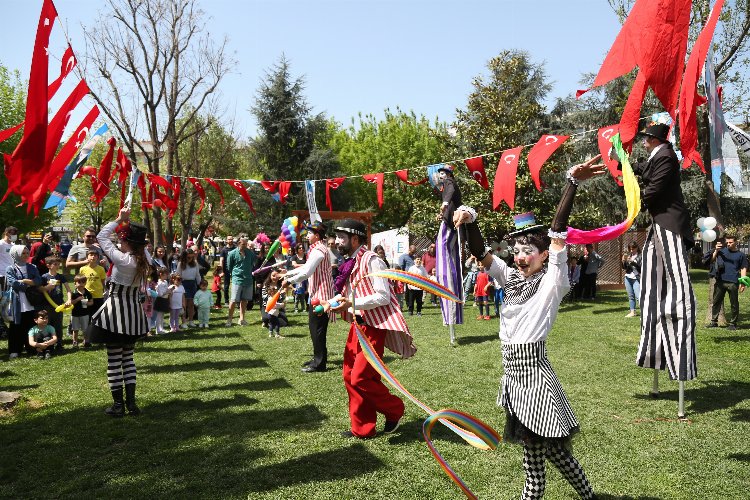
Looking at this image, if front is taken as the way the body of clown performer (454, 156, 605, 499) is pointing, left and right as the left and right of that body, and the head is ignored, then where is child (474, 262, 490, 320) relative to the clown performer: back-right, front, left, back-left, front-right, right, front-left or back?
back-right

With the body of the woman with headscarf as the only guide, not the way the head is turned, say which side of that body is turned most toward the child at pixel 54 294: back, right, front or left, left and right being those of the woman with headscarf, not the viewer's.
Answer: left

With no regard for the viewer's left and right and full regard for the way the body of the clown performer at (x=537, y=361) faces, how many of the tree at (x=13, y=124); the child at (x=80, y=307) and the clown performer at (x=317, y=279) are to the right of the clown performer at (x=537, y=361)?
3

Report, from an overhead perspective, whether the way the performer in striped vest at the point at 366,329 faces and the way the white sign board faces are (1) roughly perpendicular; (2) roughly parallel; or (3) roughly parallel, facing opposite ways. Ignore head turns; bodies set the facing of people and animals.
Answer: roughly perpendicular

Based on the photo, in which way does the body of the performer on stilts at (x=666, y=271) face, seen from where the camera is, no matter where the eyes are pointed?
to the viewer's left

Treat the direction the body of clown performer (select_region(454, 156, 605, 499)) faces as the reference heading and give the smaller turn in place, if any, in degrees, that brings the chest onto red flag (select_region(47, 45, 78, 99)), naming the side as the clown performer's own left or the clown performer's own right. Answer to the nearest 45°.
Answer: approximately 45° to the clown performer's own right

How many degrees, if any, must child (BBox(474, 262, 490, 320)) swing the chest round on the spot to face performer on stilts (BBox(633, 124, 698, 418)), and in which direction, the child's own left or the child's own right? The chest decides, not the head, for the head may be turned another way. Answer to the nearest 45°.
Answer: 0° — they already face them

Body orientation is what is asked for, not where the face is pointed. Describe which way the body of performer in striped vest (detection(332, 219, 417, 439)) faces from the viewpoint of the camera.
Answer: to the viewer's left
